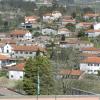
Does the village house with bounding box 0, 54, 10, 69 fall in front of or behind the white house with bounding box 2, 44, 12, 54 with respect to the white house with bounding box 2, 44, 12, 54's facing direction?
in front

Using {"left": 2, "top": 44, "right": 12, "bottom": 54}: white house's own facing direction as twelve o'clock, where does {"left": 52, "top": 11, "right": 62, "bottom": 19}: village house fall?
The village house is roughly at 7 o'clock from the white house.

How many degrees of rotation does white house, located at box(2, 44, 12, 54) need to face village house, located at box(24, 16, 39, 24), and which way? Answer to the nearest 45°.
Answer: approximately 180°

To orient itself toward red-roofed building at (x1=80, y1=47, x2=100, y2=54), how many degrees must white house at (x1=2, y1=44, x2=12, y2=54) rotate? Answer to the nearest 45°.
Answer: approximately 90° to its left

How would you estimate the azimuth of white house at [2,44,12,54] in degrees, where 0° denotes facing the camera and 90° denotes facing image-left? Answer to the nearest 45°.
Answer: approximately 0°

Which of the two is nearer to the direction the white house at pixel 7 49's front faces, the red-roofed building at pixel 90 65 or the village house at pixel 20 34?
the red-roofed building

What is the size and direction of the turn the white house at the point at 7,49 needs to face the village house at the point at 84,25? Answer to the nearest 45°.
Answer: approximately 135° to its left

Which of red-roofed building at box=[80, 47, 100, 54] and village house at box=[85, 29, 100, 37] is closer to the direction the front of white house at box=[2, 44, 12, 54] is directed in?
the red-roofed building

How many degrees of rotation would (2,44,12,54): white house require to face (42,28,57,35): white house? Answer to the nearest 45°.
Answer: approximately 135° to its left

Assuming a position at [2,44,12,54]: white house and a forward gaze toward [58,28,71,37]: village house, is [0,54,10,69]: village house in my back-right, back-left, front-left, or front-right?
back-right

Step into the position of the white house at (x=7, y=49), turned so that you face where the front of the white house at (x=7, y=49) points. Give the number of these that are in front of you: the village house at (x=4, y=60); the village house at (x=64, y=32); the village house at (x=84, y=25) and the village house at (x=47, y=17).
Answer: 1

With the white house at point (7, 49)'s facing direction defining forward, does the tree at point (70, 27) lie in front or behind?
behind

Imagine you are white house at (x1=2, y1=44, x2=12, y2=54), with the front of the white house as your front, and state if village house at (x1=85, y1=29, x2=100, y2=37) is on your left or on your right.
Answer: on your left

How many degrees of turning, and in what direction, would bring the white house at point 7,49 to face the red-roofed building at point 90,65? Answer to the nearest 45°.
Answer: approximately 45° to its left

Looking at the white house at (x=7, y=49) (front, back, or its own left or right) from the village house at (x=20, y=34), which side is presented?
back
